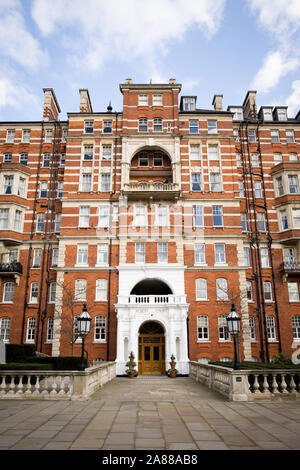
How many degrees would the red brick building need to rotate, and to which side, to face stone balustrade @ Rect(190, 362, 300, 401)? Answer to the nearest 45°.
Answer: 0° — it already faces it

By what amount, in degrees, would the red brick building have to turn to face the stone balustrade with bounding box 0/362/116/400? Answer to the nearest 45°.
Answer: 0° — it already faces it

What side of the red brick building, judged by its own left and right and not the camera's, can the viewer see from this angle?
front
